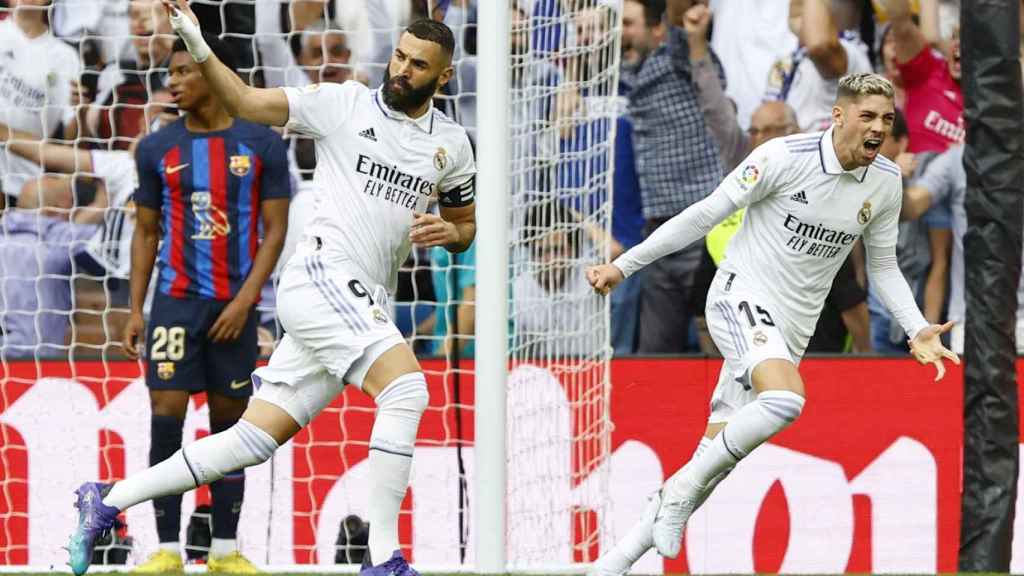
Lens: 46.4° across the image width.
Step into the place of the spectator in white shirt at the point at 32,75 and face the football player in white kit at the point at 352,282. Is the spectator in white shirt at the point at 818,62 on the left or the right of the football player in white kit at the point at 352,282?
left

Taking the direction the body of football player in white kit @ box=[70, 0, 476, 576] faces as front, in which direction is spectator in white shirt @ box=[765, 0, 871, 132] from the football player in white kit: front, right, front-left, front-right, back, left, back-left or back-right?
left

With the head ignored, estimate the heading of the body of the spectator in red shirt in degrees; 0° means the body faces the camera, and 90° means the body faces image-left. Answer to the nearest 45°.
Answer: approximately 0°

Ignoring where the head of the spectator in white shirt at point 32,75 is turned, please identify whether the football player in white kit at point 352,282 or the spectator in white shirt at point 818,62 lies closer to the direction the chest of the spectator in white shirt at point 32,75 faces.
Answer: the football player in white kit

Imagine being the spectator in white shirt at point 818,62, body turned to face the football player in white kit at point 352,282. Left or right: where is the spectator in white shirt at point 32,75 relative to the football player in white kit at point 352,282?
right

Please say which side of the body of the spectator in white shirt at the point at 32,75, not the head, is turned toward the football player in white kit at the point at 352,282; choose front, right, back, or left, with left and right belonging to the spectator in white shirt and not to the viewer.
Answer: front

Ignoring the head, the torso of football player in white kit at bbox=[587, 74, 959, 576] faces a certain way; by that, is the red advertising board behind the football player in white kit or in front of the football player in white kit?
behind

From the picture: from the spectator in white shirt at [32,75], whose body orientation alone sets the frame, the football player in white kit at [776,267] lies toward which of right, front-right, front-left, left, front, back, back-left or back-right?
front-left
